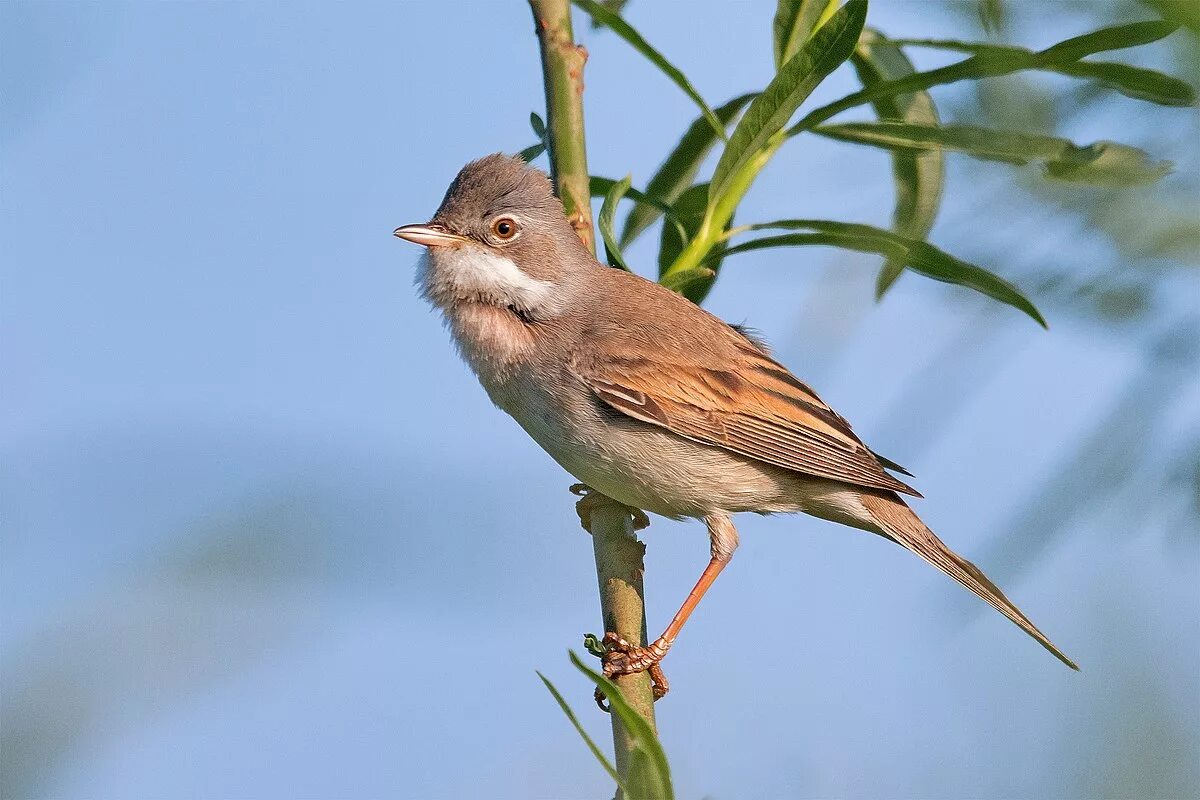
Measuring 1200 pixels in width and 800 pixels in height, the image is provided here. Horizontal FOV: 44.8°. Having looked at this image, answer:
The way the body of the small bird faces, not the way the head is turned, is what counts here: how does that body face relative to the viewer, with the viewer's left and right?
facing to the left of the viewer
